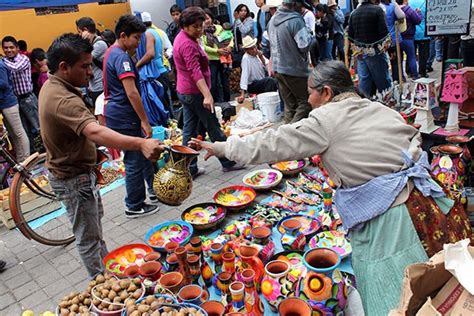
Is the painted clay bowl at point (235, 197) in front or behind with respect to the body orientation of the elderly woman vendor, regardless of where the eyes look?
in front

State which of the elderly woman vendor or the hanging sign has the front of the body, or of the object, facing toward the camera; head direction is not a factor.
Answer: the hanging sign

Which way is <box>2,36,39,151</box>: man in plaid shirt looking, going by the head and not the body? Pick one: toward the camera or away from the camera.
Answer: toward the camera

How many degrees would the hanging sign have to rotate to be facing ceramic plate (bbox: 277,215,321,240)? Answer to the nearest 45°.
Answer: approximately 45° to its right

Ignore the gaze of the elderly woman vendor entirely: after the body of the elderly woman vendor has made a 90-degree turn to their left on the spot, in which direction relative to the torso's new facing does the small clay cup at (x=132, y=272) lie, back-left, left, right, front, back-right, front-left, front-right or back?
front-right

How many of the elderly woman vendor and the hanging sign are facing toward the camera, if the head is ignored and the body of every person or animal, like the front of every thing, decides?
1

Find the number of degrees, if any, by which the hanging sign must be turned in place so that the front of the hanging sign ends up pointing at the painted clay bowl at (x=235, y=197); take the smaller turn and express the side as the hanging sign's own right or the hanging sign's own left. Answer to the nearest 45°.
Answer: approximately 45° to the hanging sign's own right

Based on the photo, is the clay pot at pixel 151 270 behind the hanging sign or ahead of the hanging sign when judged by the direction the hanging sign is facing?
ahead

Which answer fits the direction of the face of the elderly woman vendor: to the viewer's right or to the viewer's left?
to the viewer's left

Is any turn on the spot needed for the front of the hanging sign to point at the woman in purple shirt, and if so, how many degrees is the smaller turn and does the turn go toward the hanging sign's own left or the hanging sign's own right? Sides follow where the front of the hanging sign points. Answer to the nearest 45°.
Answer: approximately 90° to the hanging sign's own right

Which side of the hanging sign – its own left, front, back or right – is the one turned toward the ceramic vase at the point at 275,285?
front

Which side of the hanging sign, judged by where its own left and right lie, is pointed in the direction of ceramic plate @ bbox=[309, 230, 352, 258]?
front

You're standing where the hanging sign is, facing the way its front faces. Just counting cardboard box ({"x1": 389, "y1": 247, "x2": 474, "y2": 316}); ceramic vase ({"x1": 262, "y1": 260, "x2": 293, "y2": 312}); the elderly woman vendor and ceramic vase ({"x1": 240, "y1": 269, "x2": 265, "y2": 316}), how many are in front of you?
4

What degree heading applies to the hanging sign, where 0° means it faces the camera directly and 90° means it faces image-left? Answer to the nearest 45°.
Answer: approximately 0°

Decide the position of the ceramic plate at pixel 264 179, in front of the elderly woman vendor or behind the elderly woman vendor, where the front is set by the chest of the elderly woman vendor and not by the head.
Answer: in front

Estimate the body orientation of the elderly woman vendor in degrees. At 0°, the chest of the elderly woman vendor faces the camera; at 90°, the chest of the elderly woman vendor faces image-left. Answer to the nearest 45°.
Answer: approximately 135°

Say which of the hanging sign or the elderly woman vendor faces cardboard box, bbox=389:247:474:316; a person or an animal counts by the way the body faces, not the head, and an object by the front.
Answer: the hanging sign
